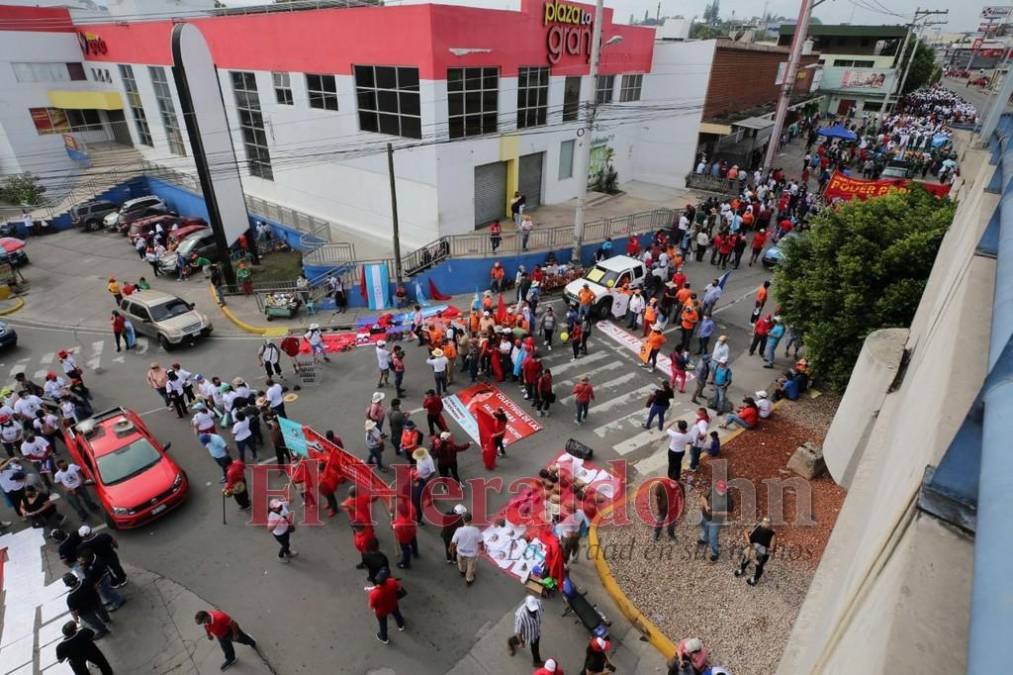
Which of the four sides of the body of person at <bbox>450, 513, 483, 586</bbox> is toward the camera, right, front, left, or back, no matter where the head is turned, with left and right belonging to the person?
back

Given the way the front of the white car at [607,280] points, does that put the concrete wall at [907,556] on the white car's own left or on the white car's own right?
on the white car's own left

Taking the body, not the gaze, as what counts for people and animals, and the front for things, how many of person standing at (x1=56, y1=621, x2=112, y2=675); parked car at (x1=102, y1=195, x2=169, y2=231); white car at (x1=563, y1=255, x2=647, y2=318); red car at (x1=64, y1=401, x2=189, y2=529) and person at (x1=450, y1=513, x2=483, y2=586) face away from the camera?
2

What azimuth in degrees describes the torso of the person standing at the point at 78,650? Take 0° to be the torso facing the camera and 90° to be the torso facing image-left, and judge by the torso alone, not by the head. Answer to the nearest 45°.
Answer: approximately 180°

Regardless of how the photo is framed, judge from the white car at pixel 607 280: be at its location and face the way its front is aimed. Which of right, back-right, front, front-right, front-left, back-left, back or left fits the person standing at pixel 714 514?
front-left

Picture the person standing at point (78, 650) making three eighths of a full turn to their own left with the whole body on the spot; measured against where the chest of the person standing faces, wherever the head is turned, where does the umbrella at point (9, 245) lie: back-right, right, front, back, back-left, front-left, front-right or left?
back-right

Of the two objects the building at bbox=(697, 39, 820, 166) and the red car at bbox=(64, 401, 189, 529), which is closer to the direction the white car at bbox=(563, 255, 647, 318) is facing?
the red car

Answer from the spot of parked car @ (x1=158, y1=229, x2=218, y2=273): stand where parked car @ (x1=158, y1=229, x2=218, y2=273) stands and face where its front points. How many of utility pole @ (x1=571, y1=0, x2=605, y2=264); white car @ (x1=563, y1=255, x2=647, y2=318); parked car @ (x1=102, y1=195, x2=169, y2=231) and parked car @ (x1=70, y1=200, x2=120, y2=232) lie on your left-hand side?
2

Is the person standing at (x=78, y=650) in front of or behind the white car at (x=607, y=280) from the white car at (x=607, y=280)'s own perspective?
in front

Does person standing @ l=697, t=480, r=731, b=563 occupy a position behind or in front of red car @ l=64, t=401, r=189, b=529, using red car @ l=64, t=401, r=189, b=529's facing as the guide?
in front

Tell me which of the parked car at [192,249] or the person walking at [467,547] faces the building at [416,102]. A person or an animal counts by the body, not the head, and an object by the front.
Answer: the person walking
